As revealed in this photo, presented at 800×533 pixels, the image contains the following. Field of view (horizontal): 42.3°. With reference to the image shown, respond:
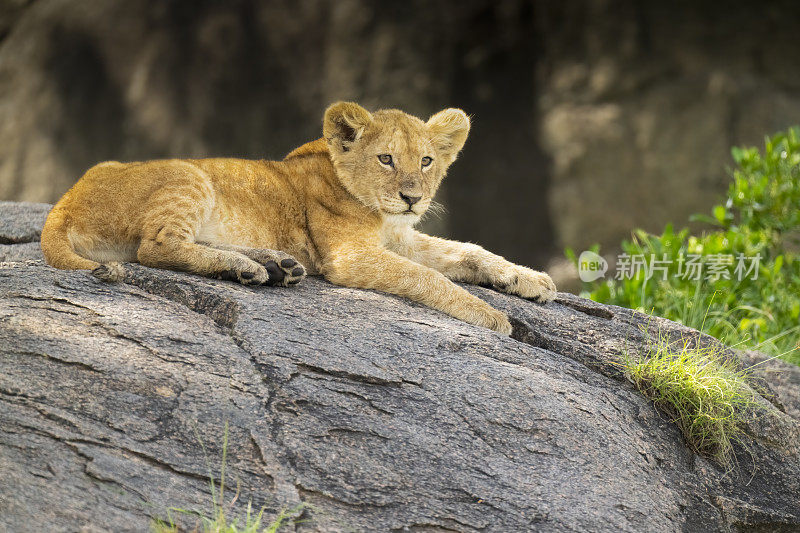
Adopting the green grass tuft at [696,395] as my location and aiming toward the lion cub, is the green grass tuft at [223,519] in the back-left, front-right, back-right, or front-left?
front-left

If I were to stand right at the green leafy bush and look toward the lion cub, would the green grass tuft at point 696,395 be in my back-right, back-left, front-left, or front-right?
front-left

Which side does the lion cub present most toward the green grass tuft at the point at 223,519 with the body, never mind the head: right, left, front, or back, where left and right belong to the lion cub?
right

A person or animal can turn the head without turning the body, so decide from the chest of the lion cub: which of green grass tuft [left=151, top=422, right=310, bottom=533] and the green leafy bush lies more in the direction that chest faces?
the green leafy bush

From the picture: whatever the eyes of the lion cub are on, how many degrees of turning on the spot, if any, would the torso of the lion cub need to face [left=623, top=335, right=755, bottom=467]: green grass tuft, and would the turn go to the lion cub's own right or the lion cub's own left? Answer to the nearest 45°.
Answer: approximately 45° to the lion cub's own right

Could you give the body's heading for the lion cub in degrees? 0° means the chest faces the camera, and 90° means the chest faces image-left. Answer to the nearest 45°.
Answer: approximately 270°

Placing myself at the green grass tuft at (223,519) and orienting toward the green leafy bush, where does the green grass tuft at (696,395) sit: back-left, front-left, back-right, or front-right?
front-right

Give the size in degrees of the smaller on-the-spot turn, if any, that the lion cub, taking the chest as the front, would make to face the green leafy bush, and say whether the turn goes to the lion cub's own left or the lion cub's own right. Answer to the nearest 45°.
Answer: approximately 45° to the lion cub's own left

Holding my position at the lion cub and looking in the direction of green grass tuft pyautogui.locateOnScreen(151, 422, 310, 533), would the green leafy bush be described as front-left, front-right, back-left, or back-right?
back-left
